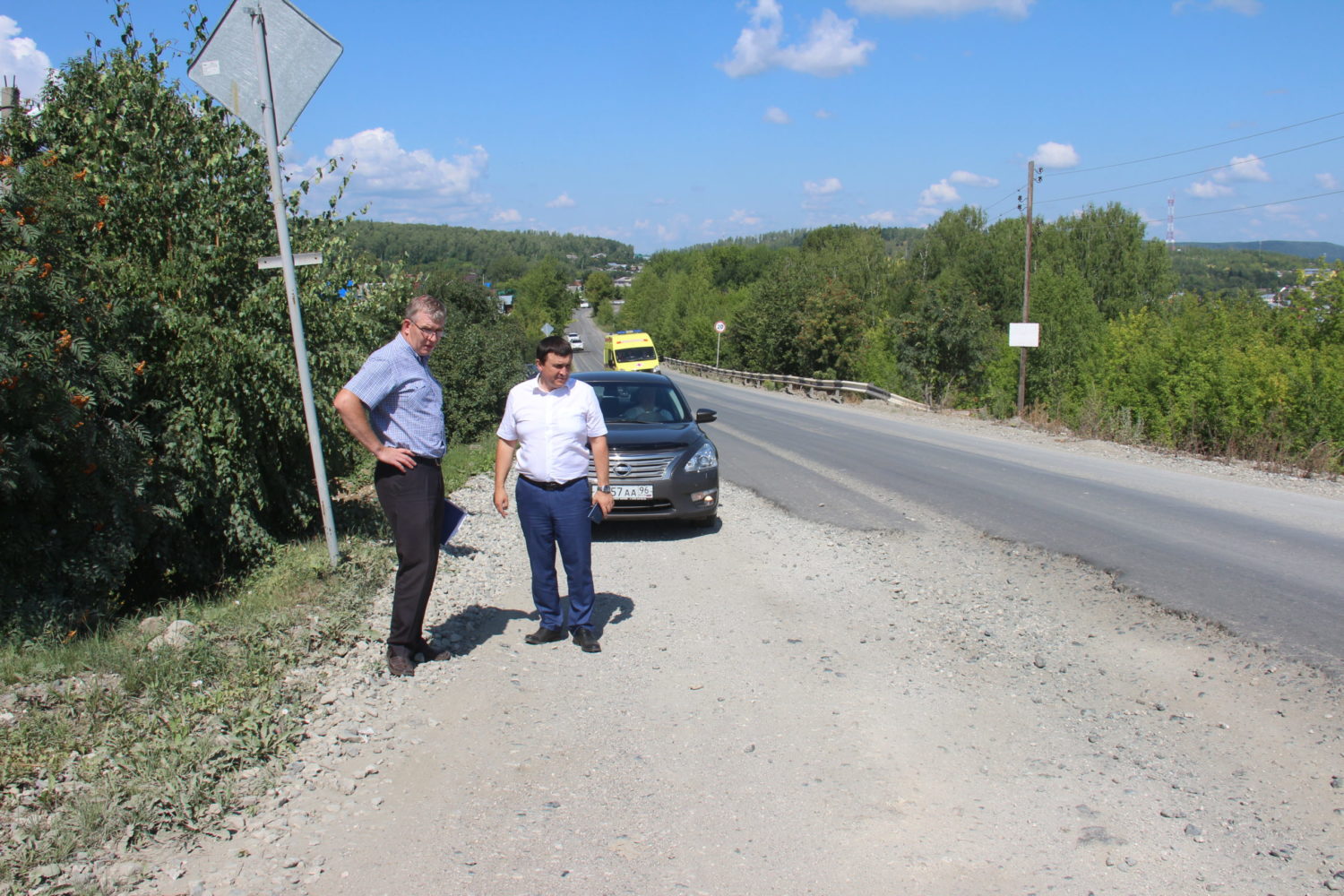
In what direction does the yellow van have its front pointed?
toward the camera

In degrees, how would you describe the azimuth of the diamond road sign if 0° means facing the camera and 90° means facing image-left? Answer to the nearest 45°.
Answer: approximately 180°

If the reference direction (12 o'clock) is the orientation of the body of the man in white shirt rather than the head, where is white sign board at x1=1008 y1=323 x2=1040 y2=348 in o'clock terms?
The white sign board is roughly at 7 o'clock from the man in white shirt.

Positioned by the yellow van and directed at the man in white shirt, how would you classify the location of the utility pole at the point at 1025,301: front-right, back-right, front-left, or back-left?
front-left

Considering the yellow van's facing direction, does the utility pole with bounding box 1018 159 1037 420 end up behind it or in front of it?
in front

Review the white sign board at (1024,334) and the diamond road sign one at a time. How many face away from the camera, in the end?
1

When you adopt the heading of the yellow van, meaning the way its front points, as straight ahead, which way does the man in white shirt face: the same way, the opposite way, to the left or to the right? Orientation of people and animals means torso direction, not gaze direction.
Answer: the same way

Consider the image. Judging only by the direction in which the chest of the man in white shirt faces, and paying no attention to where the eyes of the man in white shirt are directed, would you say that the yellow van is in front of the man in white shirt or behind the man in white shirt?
behind

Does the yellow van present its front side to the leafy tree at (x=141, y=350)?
yes

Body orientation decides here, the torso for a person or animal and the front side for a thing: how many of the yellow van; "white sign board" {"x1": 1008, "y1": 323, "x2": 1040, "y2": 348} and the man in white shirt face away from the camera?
0

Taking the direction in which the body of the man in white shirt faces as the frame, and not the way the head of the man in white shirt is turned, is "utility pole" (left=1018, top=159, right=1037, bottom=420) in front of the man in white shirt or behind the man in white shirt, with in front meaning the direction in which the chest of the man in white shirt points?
behind

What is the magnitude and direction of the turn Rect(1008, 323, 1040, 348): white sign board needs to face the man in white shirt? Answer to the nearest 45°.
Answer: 0° — it already faces them

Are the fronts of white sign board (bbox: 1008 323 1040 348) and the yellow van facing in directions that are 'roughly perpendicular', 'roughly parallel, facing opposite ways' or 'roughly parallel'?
roughly parallel

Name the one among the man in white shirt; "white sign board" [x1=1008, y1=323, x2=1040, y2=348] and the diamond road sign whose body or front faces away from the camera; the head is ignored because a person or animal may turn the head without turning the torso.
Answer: the diamond road sign

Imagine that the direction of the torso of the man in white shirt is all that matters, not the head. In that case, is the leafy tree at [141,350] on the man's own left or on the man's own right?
on the man's own right

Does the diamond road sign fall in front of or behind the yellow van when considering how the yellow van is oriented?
in front

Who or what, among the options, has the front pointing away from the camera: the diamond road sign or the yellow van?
the diamond road sign

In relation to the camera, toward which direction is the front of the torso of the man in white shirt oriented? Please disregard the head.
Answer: toward the camera

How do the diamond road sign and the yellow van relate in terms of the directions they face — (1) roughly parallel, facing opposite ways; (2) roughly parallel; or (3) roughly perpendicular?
roughly parallel, facing opposite ways

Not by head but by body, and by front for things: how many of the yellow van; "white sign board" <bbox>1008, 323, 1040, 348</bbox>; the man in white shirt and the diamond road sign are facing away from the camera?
1
